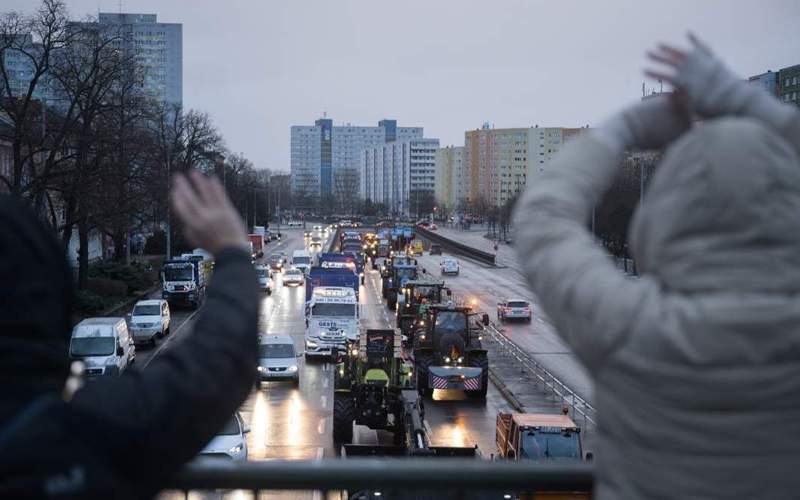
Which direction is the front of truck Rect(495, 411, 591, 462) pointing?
toward the camera

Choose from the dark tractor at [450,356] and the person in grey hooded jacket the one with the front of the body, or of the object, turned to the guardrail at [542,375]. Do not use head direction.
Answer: the person in grey hooded jacket

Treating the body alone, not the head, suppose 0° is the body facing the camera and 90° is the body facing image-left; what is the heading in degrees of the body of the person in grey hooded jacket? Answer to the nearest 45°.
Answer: approximately 180°

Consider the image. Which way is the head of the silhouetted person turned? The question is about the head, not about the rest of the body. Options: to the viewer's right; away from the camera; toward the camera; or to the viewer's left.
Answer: away from the camera

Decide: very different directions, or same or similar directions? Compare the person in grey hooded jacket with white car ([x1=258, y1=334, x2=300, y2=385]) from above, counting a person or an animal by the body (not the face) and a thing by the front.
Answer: very different directions

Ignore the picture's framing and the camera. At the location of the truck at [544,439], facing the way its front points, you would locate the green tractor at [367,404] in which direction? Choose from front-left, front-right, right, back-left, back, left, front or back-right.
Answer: back-right

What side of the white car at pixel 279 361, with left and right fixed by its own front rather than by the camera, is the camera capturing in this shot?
front

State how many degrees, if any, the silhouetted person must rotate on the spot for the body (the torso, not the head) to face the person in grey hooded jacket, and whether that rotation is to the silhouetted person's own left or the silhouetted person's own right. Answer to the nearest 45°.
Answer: approximately 90° to the silhouetted person's own right

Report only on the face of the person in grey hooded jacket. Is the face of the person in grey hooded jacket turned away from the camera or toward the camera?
away from the camera

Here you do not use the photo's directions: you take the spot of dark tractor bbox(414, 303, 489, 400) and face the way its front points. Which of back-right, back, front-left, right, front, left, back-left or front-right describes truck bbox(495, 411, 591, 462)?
front

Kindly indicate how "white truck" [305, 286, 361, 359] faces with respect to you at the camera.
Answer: facing the viewer

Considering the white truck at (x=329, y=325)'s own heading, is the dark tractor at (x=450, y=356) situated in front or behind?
in front

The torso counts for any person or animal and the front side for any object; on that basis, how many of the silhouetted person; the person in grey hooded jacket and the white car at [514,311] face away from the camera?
3

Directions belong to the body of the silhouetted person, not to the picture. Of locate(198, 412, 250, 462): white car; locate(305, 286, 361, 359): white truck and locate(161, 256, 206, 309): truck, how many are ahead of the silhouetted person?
3

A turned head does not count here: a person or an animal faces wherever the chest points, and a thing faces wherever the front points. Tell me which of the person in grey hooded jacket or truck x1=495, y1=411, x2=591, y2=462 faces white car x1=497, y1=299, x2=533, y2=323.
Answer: the person in grey hooded jacket

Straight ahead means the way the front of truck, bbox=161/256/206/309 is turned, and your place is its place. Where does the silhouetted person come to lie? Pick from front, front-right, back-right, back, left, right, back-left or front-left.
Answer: front-left

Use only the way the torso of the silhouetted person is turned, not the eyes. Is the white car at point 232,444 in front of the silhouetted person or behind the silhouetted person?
in front

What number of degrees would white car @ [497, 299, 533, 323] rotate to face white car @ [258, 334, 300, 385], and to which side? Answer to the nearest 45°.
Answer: approximately 135° to its left

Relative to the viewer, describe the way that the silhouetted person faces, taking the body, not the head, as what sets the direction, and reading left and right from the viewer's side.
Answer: facing away from the viewer

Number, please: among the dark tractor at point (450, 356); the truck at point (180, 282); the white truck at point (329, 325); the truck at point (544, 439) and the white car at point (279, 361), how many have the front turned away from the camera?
0
